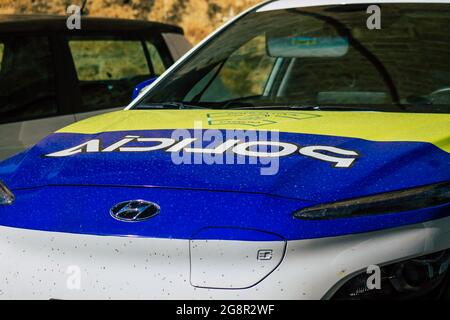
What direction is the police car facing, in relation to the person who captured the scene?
facing the viewer and to the left of the viewer
